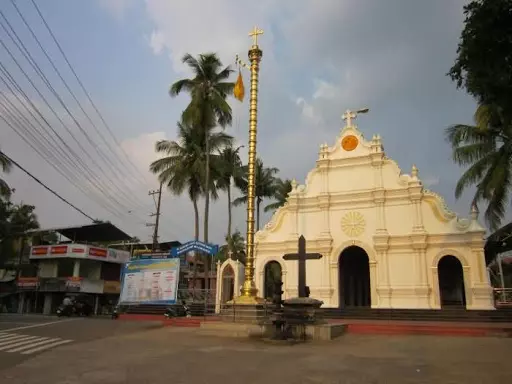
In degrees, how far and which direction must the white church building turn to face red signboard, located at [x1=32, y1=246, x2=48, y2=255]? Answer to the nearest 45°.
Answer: approximately 90° to its right

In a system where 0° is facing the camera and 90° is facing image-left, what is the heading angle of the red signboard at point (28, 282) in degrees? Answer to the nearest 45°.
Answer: approximately 0°

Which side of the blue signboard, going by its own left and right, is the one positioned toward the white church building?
left

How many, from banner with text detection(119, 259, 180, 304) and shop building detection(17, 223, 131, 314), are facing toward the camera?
2

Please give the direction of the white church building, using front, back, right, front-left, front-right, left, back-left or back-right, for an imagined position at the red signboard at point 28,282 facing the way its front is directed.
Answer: front-left
